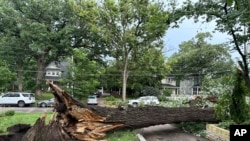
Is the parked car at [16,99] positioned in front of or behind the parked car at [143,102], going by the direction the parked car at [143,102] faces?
in front

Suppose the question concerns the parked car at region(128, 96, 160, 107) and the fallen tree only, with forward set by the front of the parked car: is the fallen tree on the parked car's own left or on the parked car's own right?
on the parked car's own left

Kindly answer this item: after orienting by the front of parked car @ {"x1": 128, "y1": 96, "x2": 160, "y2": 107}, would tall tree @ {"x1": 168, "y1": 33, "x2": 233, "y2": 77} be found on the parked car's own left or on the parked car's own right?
on the parked car's own right

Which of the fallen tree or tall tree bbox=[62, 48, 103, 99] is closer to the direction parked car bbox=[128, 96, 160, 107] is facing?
the tall tree

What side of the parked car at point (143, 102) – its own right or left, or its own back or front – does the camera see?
left

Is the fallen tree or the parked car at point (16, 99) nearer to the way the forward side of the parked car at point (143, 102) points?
the parked car

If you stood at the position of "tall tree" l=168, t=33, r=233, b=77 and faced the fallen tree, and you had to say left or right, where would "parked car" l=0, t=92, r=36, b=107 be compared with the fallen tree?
right

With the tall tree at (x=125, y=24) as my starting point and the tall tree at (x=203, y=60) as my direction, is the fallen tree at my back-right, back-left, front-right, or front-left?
back-right

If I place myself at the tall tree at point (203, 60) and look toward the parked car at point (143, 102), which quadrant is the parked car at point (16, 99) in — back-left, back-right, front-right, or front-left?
front-right
